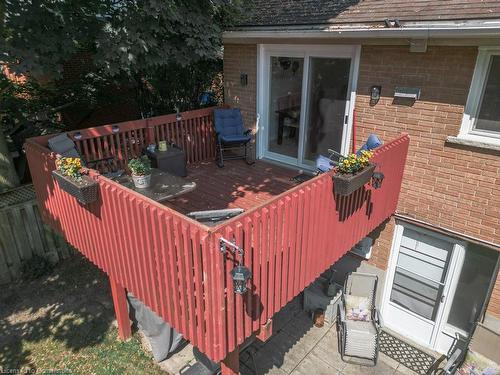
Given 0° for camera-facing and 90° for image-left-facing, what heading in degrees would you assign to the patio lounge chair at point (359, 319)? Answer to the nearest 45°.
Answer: approximately 0°

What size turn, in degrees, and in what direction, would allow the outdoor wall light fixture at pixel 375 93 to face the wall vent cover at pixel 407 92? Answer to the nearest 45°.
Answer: approximately 90° to its left

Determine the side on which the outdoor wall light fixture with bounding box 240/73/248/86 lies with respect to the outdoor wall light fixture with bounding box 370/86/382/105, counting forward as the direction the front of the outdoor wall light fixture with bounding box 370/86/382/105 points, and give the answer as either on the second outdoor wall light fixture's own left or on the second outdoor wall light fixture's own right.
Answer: on the second outdoor wall light fixture's own right

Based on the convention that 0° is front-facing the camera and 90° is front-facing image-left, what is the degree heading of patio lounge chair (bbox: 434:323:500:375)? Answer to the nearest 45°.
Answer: approximately 45°

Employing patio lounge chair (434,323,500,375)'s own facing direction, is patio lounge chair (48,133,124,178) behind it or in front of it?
in front

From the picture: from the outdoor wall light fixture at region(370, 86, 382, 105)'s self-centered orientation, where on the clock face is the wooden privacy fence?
The wooden privacy fence is roughly at 1 o'clock from the outdoor wall light fixture.

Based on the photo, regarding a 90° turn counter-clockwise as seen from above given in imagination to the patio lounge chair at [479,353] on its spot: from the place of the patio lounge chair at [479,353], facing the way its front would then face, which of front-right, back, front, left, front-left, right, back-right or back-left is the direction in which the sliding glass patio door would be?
back-right

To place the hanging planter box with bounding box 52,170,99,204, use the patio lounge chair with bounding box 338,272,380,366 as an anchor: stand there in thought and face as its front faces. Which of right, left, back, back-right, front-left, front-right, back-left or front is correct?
front-right

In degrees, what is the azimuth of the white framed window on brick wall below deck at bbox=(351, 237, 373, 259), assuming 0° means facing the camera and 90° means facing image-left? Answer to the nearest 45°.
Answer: approximately 45°

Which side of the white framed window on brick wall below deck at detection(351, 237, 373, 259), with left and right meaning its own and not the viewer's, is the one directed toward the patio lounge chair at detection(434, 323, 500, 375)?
left
